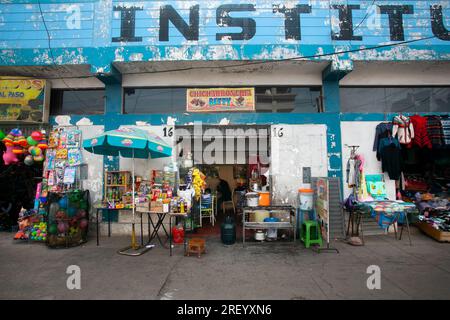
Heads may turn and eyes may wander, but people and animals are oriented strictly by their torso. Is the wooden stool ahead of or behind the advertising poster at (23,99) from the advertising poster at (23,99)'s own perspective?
ahead

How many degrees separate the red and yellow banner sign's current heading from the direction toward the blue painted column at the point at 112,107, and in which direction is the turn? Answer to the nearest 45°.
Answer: approximately 90° to its right

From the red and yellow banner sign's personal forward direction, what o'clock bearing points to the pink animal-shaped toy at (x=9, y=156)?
The pink animal-shaped toy is roughly at 3 o'clock from the red and yellow banner sign.

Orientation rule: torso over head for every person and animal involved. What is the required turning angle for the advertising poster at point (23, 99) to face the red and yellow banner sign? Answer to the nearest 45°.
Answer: approximately 45° to its left

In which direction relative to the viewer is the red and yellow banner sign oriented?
toward the camera

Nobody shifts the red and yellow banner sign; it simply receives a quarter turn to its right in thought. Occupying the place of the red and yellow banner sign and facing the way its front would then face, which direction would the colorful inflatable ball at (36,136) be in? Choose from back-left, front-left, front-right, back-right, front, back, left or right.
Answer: front

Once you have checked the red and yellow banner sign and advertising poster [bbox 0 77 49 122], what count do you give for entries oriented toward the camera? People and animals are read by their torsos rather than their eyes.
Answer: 2

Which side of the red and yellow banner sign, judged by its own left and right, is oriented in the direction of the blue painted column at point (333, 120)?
left

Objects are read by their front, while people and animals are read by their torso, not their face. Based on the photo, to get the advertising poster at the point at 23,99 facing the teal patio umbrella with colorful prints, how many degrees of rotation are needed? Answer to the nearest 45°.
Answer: approximately 45° to its left

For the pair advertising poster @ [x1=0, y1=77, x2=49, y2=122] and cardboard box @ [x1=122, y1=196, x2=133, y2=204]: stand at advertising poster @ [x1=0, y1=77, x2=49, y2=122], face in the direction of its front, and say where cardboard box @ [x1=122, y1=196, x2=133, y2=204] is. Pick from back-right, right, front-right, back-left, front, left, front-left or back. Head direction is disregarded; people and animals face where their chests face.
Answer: front-left

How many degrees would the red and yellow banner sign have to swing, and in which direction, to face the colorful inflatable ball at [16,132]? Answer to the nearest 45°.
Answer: approximately 90° to its right

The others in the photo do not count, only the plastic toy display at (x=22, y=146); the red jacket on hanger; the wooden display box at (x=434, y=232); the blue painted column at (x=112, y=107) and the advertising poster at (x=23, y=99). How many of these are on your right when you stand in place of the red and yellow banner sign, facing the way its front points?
3
